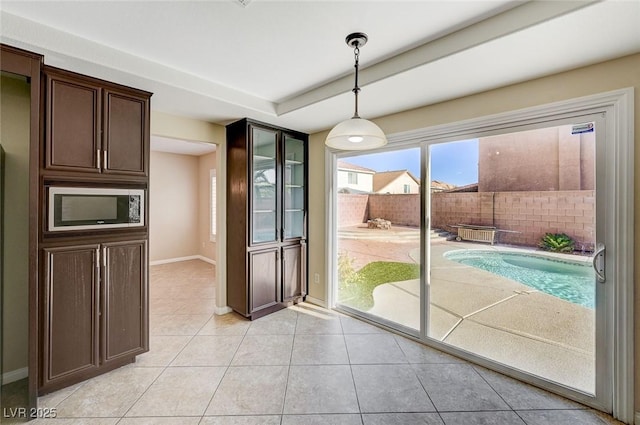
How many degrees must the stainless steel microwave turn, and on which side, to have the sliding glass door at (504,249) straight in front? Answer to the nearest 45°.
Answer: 0° — it already faces it

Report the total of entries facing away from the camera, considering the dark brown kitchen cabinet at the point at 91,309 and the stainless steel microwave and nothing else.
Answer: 0

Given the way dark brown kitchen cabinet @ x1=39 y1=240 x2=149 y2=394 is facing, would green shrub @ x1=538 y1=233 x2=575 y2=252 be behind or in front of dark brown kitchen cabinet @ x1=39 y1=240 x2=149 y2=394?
in front

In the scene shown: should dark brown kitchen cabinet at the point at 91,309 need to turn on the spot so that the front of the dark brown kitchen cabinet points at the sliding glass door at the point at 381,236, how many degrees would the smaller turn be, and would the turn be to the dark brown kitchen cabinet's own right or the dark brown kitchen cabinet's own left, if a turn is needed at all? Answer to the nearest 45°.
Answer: approximately 45° to the dark brown kitchen cabinet's own left

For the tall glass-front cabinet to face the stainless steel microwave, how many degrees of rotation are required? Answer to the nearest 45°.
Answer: approximately 90° to its right

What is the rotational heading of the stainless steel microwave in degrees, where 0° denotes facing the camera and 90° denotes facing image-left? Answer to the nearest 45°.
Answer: approximately 315°
